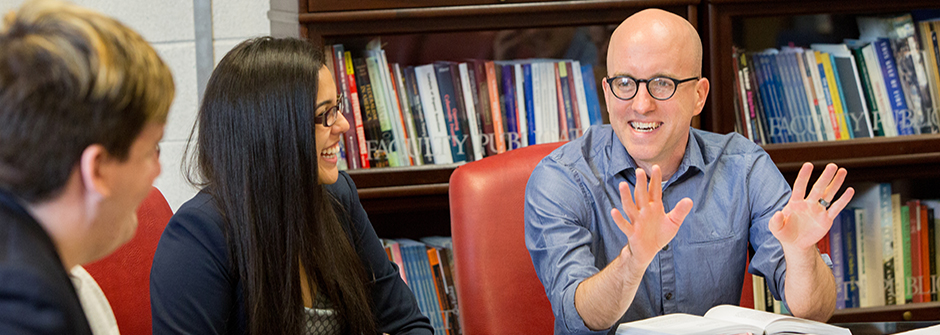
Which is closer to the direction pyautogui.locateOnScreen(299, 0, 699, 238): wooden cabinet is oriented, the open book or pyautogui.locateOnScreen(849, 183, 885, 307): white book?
the open book

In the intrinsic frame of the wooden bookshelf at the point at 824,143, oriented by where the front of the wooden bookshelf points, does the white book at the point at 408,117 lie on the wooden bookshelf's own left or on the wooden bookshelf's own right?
on the wooden bookshelf's own right

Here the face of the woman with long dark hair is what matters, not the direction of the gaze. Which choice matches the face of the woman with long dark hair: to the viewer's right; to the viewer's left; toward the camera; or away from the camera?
to the viewer's right

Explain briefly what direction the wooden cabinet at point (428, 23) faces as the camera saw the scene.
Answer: facing the viewer

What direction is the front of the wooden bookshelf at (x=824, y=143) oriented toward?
toward the camera

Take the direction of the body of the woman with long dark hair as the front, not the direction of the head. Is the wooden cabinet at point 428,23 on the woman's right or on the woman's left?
on the woman's left

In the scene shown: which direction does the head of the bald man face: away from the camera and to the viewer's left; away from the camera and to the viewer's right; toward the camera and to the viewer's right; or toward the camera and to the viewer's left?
toward the camera and to the viewer's left

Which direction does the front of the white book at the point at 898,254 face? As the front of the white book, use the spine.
toward the camera

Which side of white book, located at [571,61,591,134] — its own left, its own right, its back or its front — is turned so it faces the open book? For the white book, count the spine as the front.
front

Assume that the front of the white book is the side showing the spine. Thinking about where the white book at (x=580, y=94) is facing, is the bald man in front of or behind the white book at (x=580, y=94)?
in front

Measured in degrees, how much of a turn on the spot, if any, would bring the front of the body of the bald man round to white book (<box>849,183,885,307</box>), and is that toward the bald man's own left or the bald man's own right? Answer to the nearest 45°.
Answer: approximately 135° to the bald man's own left

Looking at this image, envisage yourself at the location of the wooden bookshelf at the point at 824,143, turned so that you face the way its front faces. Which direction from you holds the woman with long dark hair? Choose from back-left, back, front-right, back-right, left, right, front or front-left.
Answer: front-right
